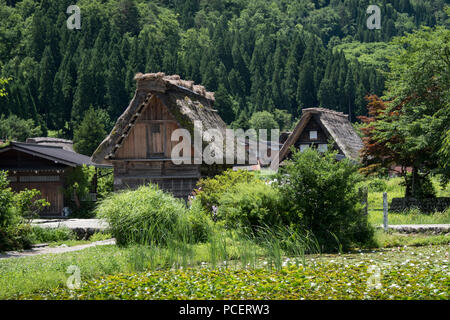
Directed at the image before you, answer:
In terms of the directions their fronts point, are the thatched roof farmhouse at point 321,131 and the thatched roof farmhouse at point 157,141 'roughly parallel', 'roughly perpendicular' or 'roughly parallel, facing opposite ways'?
roughly parallel

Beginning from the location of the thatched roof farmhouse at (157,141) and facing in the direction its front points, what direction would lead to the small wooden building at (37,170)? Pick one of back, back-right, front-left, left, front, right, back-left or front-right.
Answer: right

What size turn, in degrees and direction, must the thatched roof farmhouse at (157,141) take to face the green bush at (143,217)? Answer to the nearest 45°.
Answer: approximately 45° to its left

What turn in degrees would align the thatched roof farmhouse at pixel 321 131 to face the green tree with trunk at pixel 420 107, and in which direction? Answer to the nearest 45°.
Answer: approximately 45° to its left

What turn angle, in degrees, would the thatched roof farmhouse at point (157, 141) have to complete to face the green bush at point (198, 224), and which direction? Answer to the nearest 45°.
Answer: approximately 45° to its left

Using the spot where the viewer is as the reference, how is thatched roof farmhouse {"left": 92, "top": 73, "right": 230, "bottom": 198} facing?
facing the viewer and to the left of the viewer

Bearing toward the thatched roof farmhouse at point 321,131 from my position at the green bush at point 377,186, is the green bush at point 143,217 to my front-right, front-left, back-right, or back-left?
back-left

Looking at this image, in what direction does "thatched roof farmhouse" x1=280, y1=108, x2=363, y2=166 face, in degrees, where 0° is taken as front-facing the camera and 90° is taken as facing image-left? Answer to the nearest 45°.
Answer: approximately 45°

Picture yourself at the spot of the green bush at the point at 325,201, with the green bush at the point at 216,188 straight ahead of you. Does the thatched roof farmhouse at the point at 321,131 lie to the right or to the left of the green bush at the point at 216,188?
right

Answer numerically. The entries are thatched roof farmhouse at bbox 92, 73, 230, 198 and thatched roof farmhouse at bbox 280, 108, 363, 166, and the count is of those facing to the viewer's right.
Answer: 0

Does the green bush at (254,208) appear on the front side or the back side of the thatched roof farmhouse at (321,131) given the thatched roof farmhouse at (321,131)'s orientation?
on the front side

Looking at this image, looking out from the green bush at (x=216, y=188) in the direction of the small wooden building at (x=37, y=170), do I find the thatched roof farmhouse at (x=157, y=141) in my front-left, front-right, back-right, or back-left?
front-right

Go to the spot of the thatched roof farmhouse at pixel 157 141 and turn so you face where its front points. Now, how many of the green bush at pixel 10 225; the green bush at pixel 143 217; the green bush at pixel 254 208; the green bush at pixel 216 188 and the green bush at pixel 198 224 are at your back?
0

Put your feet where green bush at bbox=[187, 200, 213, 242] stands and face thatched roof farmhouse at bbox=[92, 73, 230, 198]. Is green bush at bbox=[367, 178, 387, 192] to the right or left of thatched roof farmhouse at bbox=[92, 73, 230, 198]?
right
